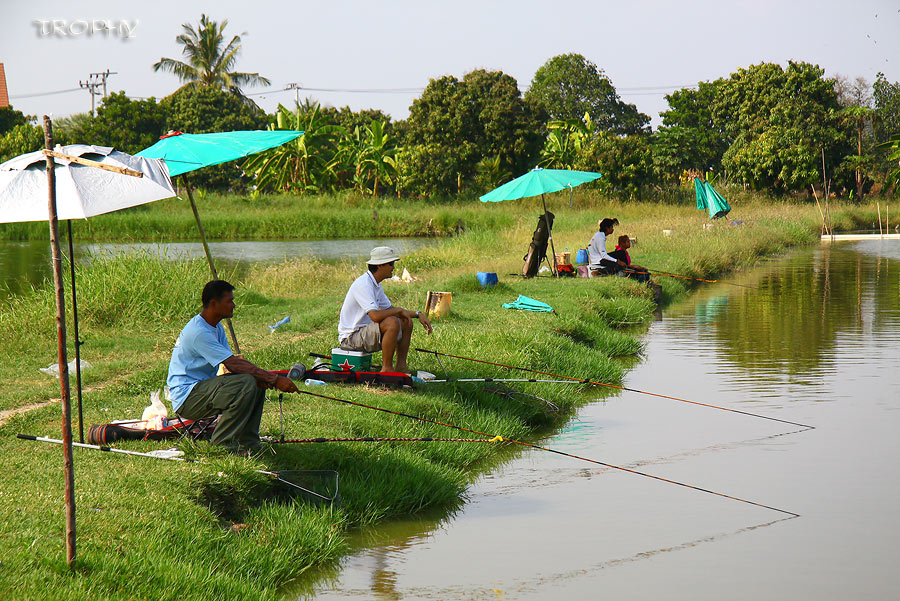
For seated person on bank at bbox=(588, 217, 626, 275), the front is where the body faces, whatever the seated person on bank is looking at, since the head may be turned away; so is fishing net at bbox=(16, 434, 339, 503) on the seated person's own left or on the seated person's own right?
on the seated person's own right

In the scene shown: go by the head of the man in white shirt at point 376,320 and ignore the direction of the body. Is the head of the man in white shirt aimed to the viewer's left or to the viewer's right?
to the viewer's right

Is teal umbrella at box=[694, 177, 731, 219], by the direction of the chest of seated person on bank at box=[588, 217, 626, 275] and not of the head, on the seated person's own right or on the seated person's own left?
on the seated person's own left

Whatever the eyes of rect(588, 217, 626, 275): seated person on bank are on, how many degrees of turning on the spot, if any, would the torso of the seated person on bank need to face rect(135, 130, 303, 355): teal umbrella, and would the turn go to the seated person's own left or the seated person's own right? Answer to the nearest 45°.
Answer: approximately 90° to the seated person's own right

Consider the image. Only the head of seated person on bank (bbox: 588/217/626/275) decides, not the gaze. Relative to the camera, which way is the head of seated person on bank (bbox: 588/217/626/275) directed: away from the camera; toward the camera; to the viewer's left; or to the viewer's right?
to the viewer's right

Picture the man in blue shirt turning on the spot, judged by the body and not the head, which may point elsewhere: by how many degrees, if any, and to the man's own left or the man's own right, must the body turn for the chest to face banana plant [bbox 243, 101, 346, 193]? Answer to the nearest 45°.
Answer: approximately 90° to the man's own left

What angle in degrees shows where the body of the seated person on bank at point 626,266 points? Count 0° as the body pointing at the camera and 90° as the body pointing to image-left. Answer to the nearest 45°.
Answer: approximately 270°

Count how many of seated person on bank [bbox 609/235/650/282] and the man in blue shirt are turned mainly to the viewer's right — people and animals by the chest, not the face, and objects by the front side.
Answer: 2

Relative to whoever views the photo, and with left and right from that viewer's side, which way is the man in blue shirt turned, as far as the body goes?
facing to the right of the viewer

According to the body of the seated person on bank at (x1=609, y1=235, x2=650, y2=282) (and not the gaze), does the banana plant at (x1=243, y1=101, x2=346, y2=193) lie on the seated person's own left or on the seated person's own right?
on the seated person's own left

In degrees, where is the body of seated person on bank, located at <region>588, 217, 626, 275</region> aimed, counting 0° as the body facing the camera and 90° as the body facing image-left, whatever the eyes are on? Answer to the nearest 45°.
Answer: approximately 270°
